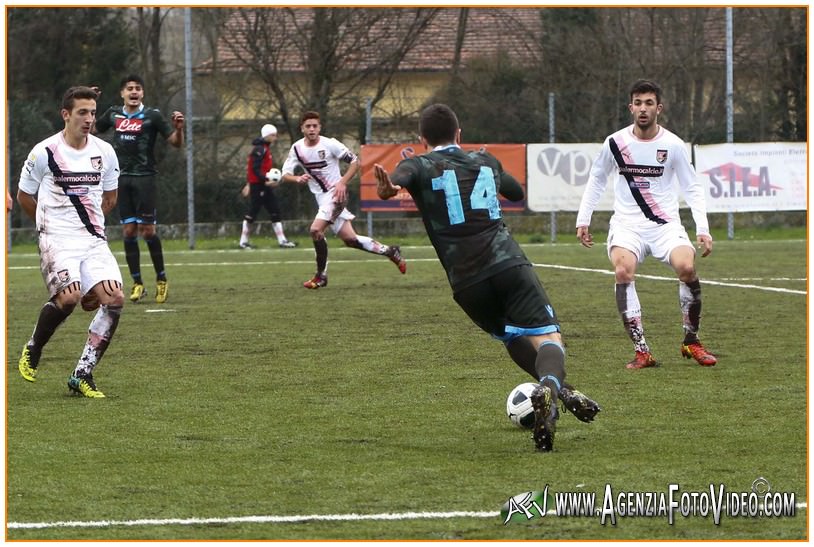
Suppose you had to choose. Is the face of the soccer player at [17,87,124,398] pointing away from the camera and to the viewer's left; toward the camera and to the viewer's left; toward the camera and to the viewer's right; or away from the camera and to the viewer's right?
toward the camera and to the viewer's right

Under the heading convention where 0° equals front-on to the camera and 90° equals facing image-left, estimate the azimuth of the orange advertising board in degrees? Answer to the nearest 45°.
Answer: approximately 0°

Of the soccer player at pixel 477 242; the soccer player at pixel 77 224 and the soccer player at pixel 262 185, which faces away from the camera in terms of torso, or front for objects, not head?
the soccer player at pixel 477 242

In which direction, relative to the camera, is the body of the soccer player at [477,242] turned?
away from the camera

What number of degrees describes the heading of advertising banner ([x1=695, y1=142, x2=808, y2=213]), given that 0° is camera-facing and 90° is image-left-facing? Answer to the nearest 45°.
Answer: approximately 0°

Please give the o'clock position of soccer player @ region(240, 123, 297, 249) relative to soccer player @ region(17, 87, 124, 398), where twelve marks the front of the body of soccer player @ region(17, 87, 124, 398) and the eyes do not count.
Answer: soccer player @ region(240, 123, 297, 249) is roughly at 8 o'clock from soccer player @ region(17, 87, 124, 398).
